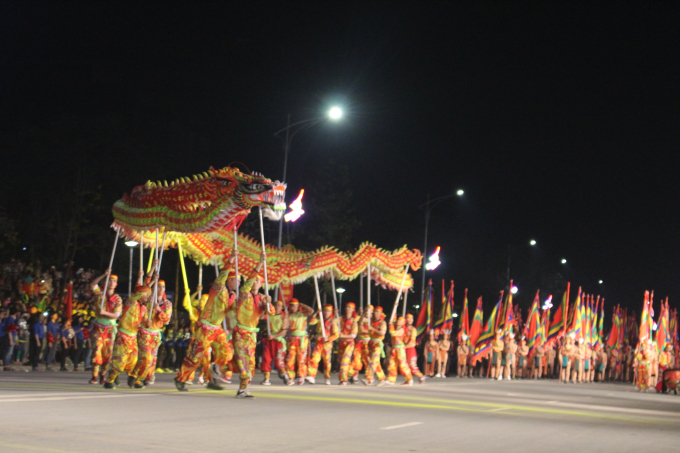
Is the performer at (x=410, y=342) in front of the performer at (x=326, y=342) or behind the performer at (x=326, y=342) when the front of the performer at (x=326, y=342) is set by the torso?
behind

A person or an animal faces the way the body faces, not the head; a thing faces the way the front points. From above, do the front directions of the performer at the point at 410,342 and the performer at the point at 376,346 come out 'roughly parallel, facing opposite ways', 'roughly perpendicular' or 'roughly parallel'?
roughly parallel

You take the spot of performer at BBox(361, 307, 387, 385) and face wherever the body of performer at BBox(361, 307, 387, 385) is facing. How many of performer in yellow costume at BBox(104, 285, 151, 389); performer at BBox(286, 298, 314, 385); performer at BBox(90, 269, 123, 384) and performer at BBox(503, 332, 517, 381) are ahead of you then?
3

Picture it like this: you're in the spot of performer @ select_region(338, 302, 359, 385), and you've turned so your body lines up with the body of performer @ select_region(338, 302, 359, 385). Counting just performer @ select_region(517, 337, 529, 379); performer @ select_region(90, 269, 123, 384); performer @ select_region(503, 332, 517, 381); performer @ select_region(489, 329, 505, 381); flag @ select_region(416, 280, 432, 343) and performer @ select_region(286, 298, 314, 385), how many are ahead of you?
2

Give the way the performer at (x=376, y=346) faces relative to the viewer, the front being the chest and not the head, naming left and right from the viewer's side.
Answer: facing the viewer and to the left of the viewer

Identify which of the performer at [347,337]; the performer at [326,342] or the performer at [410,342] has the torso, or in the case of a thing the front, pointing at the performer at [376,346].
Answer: the performer at [410,342]
